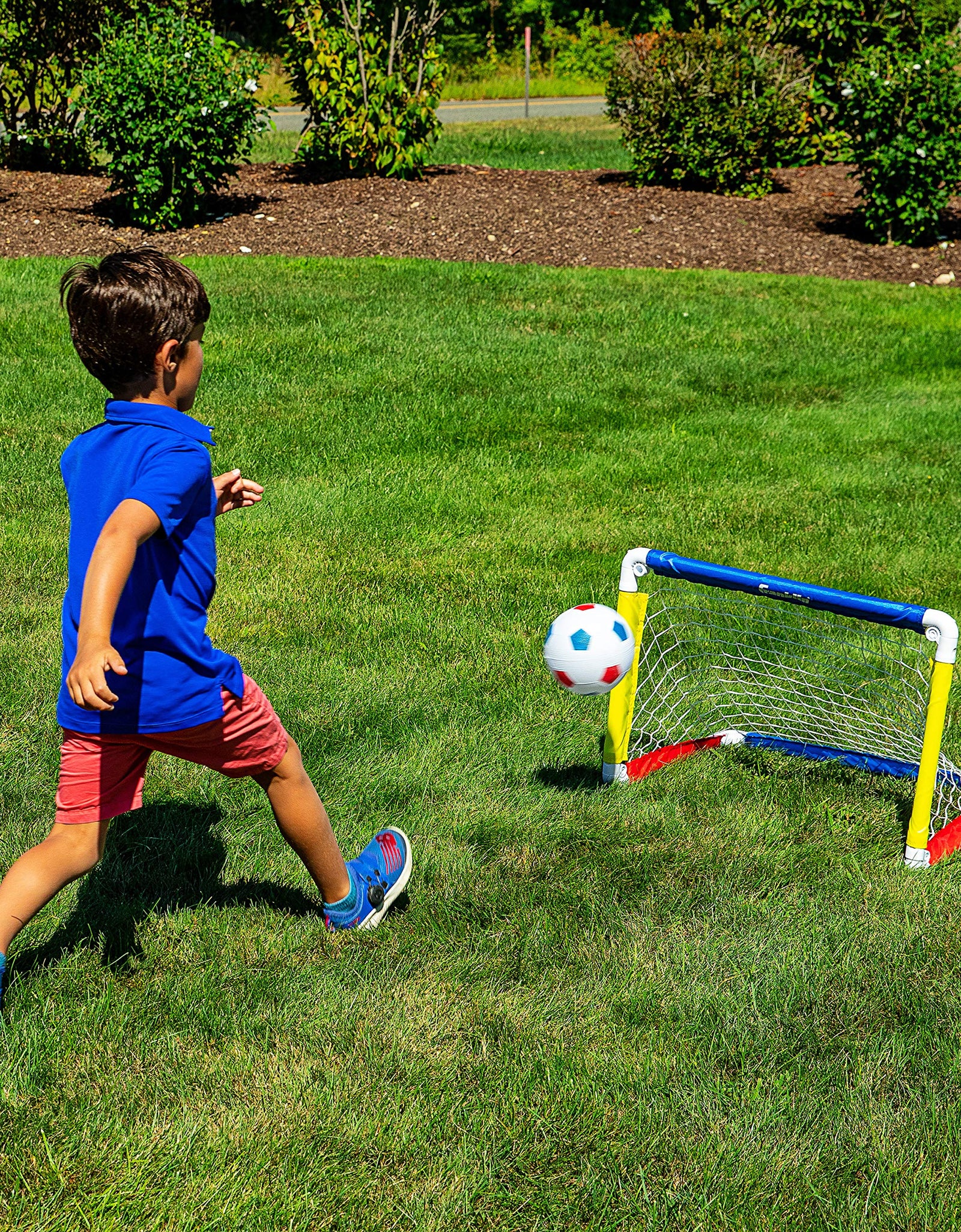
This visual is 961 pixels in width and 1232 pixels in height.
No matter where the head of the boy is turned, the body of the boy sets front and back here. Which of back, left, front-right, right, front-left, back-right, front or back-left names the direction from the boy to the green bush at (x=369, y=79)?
front-left

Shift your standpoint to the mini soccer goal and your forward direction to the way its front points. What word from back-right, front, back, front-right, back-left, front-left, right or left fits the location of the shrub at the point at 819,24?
back-right

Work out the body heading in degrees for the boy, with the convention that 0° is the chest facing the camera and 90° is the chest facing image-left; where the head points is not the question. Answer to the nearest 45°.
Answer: approximately 225°

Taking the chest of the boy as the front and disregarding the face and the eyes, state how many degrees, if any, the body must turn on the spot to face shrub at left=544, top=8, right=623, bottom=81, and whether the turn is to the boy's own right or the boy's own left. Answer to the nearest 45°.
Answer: approximately 45° to the boy's own left

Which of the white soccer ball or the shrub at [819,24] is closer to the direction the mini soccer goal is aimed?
the white soccer ball

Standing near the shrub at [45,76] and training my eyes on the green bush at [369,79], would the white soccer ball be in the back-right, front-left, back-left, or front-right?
front-right

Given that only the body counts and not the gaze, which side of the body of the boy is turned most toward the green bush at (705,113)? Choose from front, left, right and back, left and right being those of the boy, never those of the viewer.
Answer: front

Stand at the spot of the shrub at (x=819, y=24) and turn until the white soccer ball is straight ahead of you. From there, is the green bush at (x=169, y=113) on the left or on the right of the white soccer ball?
right

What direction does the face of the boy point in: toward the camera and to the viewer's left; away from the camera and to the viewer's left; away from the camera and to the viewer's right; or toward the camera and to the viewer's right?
away from the camera and to the viewer's right

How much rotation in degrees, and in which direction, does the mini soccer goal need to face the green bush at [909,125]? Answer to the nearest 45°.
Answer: approximately 135° to its right

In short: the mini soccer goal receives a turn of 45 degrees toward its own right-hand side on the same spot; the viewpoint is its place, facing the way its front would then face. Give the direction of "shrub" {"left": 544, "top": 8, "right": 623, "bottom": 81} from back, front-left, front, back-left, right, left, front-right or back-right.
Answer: right

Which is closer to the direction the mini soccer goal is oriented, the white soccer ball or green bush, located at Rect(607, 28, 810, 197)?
the white soccer ball

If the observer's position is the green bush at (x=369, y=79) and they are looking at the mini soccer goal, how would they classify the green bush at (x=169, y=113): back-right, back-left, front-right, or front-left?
front-right

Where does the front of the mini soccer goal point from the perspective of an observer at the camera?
facing the viewer and to the left of the viewer

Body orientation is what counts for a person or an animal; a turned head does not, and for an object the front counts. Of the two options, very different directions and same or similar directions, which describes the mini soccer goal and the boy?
very different directions

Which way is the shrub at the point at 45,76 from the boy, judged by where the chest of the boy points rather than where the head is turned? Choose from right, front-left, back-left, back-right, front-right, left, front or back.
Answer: front-left
